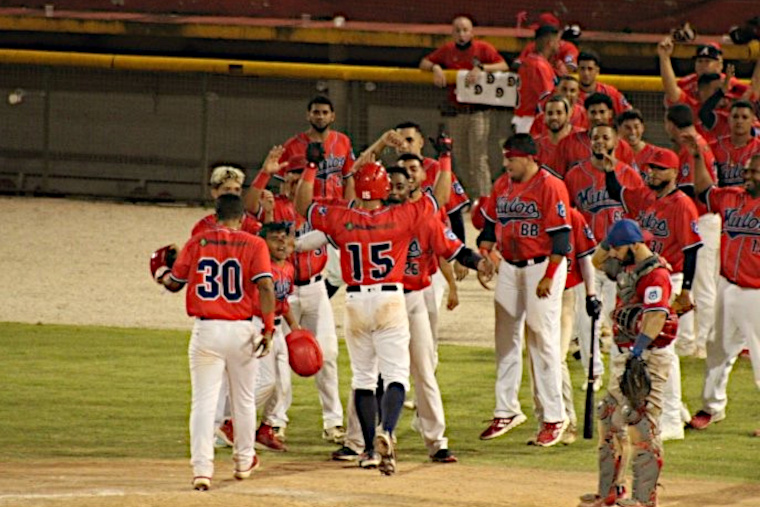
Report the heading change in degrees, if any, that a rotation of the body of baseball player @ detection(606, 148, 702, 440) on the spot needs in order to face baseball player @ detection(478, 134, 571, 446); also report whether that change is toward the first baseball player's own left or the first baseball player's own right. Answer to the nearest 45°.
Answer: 0° — they already face them

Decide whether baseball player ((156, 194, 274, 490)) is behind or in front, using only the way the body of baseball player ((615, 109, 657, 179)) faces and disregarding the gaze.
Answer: in front

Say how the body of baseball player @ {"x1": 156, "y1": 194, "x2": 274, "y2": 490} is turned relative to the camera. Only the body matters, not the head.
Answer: away from the camera

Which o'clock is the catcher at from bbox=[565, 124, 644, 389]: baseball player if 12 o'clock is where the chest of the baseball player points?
The catcher is roughly at 12 o'clock from the baseball player.

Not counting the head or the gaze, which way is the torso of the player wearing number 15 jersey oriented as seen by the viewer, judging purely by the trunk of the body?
away from the camera

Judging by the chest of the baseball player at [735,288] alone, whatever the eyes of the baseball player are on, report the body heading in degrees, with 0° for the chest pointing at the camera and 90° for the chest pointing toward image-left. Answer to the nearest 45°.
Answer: approximately 0°

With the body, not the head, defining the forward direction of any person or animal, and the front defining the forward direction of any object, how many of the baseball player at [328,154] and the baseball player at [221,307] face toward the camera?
1

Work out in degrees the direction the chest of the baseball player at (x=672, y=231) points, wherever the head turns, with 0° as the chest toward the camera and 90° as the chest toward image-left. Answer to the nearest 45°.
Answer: approximately 45°

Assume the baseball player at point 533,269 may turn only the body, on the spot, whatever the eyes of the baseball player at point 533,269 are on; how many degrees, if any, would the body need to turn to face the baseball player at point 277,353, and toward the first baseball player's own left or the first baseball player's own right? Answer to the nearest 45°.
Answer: approximately 45° to the first baseball player's own right

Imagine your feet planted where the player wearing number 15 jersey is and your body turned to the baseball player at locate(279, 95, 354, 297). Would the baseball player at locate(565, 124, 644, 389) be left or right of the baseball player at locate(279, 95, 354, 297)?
right

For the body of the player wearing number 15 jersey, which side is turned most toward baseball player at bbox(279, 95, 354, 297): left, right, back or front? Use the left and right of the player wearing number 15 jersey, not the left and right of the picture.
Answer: front
